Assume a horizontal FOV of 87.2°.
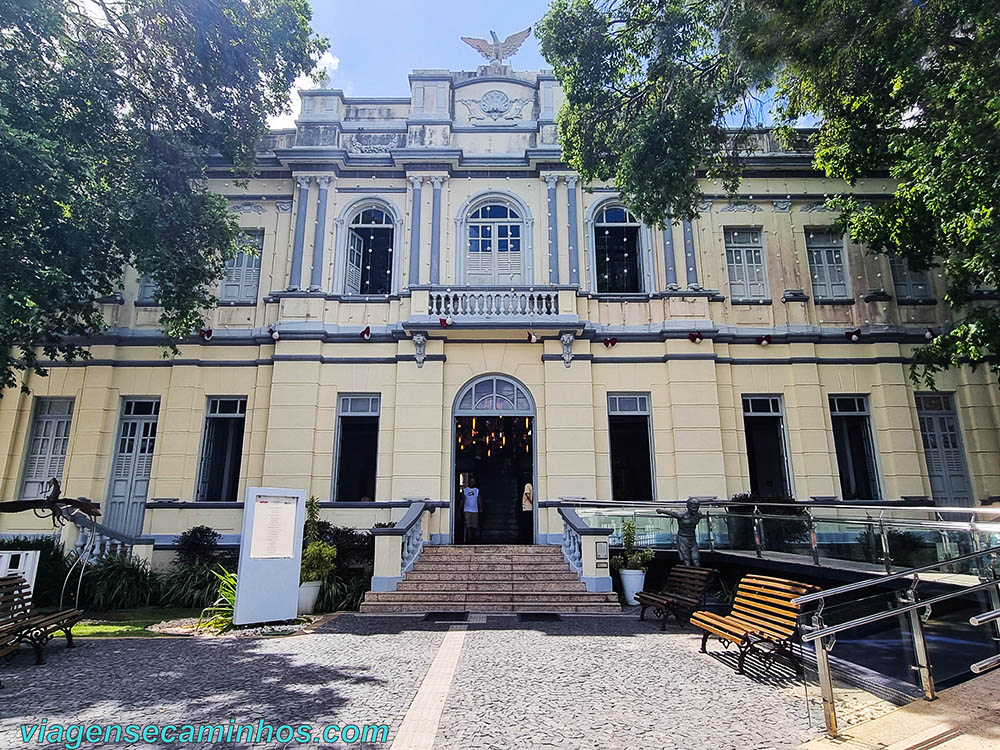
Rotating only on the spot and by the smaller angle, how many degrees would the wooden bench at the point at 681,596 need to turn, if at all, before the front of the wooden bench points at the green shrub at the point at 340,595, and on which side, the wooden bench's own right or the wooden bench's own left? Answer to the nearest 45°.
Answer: approximately 45° to the wooden bench's own right

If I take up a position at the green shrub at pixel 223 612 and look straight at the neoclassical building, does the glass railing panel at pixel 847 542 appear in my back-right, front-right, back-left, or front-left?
front-right

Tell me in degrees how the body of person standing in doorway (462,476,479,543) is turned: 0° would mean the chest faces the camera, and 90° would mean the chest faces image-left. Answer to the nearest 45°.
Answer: approximately 0°

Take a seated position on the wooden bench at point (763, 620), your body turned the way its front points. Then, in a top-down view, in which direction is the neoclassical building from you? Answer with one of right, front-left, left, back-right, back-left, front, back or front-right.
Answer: right

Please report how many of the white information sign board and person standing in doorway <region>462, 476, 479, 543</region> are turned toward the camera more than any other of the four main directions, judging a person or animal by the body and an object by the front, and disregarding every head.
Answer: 2

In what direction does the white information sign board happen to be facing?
toward the camera

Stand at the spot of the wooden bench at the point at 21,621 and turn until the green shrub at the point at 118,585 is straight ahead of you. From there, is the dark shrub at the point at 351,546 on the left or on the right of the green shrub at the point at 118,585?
right

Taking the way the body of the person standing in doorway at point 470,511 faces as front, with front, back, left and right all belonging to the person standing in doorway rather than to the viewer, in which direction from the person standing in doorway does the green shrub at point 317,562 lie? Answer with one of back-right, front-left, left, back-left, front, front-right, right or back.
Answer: front-right

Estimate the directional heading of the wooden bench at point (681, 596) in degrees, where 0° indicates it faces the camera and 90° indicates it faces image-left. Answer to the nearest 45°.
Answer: approximately 45°

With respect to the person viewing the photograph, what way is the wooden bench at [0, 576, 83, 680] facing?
facing the viewer and to the right of the viewer

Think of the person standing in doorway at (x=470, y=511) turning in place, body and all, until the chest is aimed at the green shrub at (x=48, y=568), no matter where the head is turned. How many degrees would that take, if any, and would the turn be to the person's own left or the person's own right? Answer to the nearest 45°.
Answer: approximately 90° to the person's own right

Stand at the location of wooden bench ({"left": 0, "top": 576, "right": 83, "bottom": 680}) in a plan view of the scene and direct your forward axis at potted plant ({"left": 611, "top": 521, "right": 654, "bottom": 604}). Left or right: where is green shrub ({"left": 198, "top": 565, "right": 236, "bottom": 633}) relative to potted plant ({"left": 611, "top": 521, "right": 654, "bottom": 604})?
left

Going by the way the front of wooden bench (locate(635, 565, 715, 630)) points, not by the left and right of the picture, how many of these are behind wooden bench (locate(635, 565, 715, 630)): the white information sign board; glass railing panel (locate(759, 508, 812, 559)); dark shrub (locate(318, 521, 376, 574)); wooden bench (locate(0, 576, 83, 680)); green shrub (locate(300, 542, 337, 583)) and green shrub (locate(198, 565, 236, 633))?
1

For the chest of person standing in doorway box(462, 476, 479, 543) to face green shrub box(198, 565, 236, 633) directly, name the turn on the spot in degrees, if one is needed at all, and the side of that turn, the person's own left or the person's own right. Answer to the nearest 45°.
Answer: approximately 45° to the person's own right

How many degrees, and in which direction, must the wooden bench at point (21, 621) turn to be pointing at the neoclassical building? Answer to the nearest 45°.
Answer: approximately 45° to its left

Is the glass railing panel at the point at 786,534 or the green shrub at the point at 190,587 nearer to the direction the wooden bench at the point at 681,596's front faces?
the green shrub

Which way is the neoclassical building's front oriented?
toward the camera
